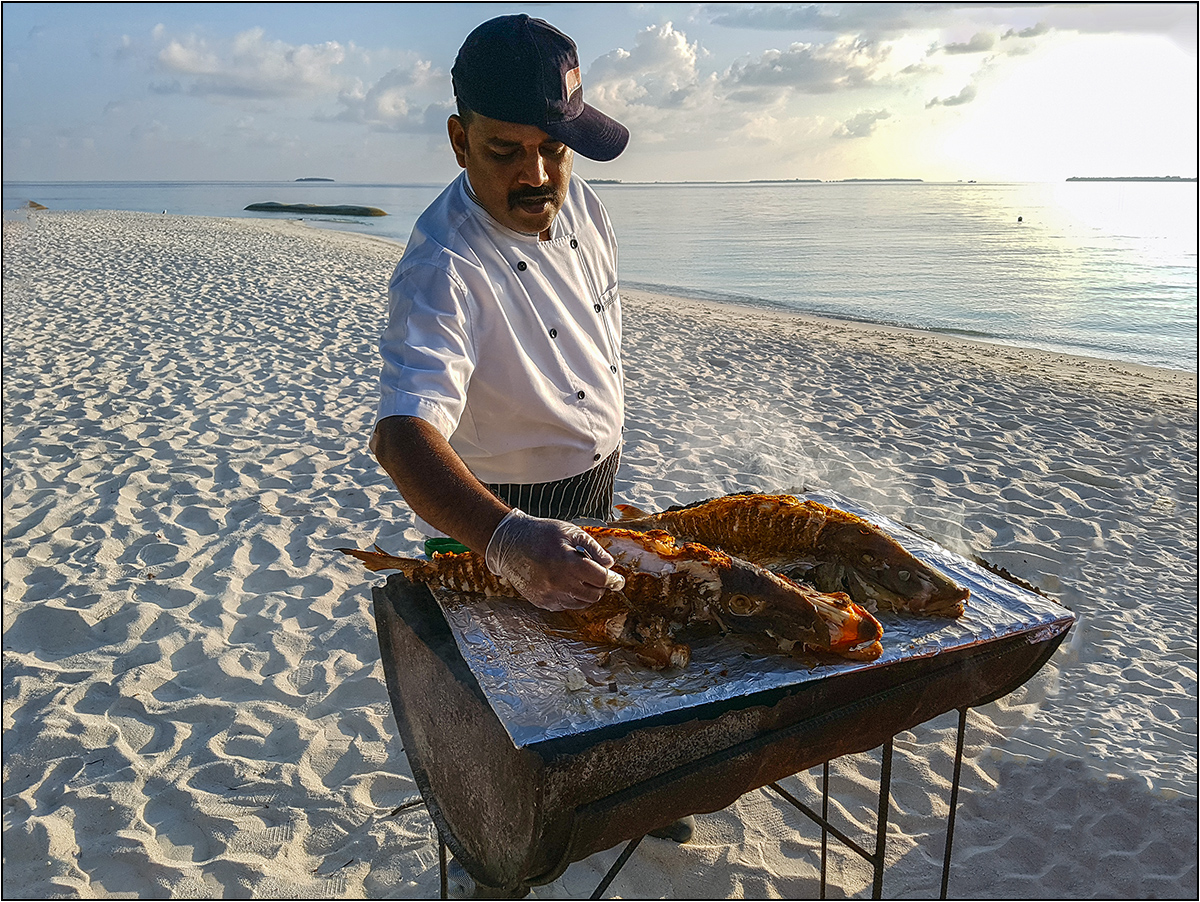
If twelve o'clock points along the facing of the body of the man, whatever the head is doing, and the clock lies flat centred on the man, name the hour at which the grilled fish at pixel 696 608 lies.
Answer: The grilled fish is roughly at 12 o'clock from the man.

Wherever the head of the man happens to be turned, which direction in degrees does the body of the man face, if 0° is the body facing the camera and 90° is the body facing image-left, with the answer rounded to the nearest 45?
approximately 315°

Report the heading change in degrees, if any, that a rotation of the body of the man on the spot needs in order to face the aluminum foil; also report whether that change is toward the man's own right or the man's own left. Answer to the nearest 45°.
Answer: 0° — they already face it
